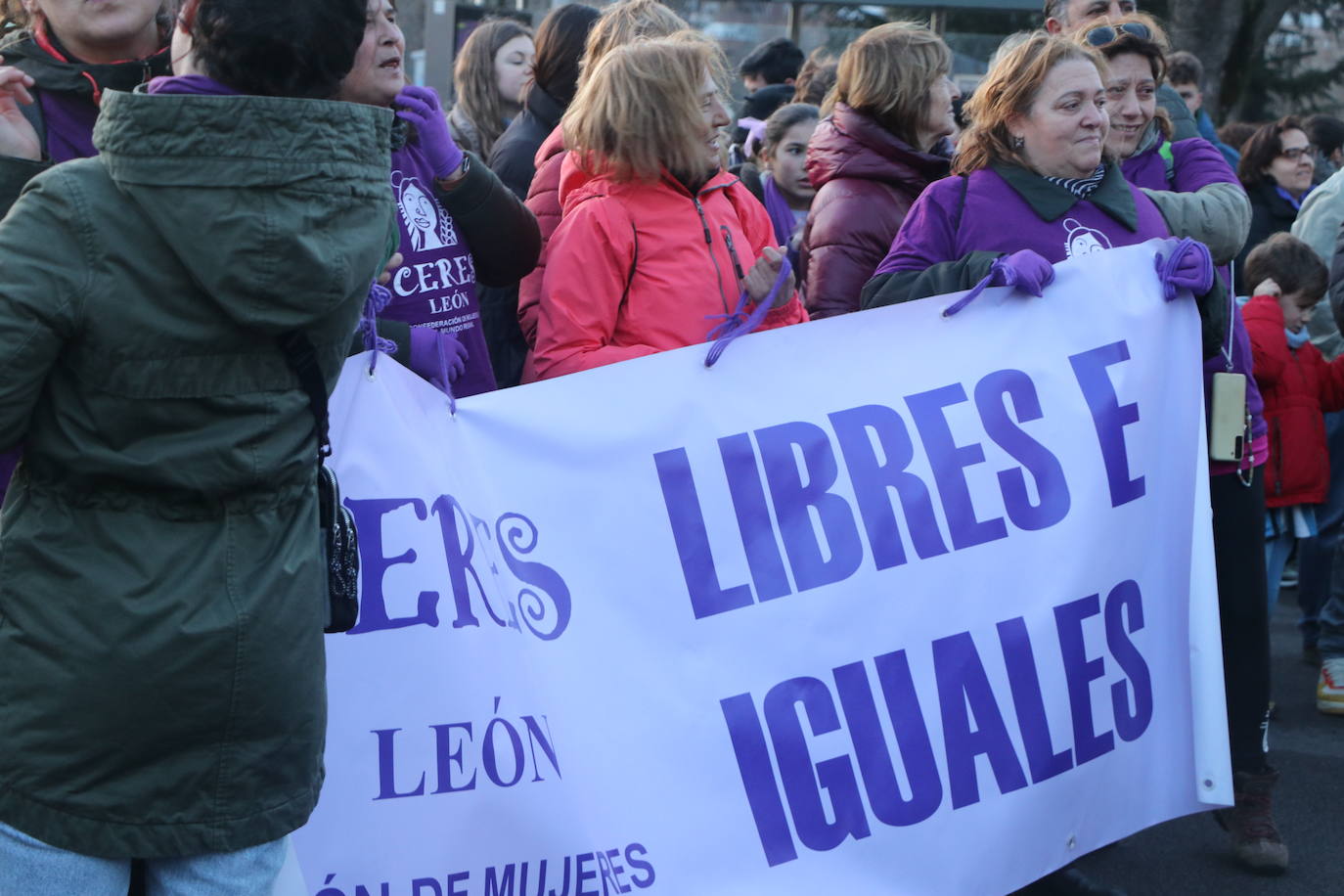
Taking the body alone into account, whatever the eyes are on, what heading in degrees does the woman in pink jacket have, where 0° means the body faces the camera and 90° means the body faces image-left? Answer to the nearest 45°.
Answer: approximately 315°

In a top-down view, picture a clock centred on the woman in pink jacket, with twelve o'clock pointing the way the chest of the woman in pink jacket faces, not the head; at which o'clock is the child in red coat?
The child in red coat is roughly at 9 o'clock from the woman in pink jacket.

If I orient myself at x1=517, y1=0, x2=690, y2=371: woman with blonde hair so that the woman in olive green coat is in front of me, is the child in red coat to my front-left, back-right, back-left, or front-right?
back-left

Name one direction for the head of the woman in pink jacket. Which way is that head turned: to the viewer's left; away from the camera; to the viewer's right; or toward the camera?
to the viewer's right

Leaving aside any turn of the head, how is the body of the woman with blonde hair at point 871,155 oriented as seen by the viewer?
to the viewer's right

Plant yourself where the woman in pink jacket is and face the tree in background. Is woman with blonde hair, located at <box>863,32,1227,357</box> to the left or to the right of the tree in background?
right

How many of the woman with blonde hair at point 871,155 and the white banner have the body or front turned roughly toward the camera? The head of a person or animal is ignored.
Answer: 1

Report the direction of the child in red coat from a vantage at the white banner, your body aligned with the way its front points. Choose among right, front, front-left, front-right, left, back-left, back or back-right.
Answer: back-left

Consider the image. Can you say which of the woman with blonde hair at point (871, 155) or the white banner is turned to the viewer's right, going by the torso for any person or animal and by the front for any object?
the woman with blonde hair

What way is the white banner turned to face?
toward the camera

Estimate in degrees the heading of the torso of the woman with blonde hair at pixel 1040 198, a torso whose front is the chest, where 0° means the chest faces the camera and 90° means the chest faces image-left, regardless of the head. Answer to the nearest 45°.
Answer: approximately 315°

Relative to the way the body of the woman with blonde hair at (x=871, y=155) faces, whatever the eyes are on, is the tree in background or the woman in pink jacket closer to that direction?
the tree in background

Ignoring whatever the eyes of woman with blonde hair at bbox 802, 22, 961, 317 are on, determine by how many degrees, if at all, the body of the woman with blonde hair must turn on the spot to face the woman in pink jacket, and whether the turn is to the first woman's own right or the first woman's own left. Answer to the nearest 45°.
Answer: approximately 135° to the first woman's own right

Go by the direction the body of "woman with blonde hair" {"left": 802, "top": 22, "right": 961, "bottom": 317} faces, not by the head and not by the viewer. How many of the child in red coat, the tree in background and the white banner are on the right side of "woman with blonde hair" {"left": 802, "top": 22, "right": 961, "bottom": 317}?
1
